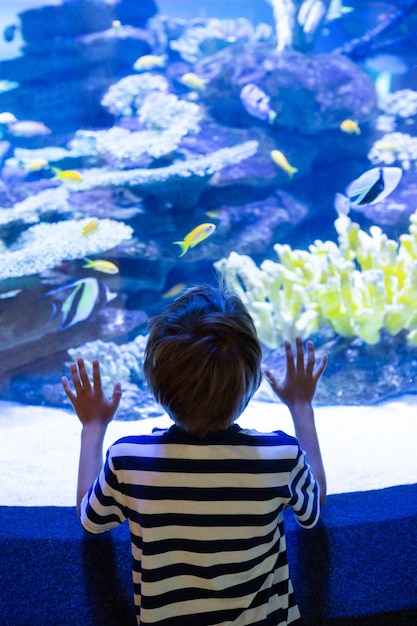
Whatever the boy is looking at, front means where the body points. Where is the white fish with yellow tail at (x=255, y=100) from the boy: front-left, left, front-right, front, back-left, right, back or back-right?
front

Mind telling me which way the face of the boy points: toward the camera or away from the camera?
away from the camera

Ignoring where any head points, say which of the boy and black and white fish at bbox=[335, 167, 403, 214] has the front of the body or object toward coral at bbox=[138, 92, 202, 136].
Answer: the boy

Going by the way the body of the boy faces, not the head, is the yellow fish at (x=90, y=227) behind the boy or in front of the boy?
in front

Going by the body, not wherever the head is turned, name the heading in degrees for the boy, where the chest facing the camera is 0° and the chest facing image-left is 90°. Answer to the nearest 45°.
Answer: approximately 180°

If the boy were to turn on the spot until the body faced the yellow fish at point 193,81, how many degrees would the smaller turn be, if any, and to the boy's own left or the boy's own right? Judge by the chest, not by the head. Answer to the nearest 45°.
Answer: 0° — they already face it

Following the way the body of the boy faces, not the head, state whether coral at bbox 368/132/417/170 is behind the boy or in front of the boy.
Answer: in front

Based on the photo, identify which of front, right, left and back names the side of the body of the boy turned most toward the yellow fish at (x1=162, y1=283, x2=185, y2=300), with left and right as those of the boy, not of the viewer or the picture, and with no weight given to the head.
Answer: front
